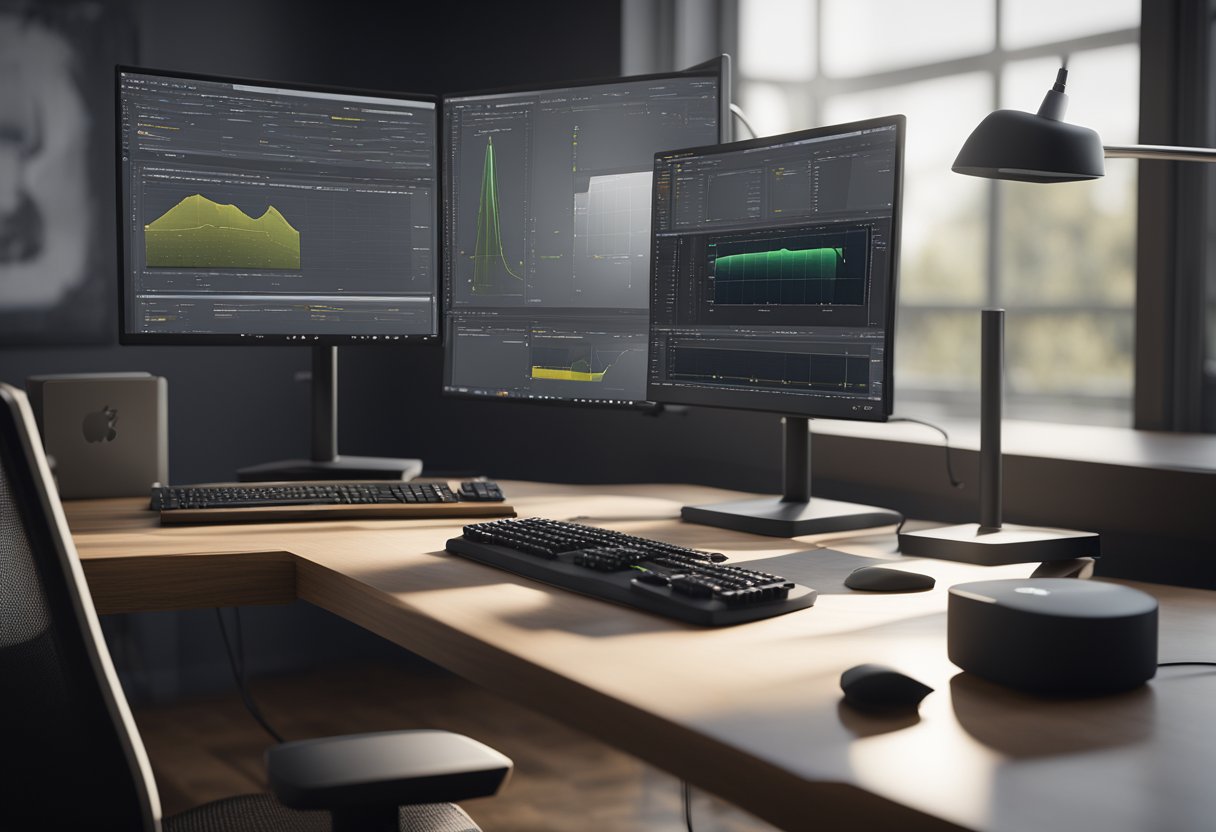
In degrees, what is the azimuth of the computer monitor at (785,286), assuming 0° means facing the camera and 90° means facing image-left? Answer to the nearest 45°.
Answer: approximately 45°

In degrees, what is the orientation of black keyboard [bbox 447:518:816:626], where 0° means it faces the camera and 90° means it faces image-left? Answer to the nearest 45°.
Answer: approximately 45°

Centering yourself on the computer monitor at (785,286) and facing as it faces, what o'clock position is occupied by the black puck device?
The black puck device is roughly at 10 o'clock from the computer monitor.
